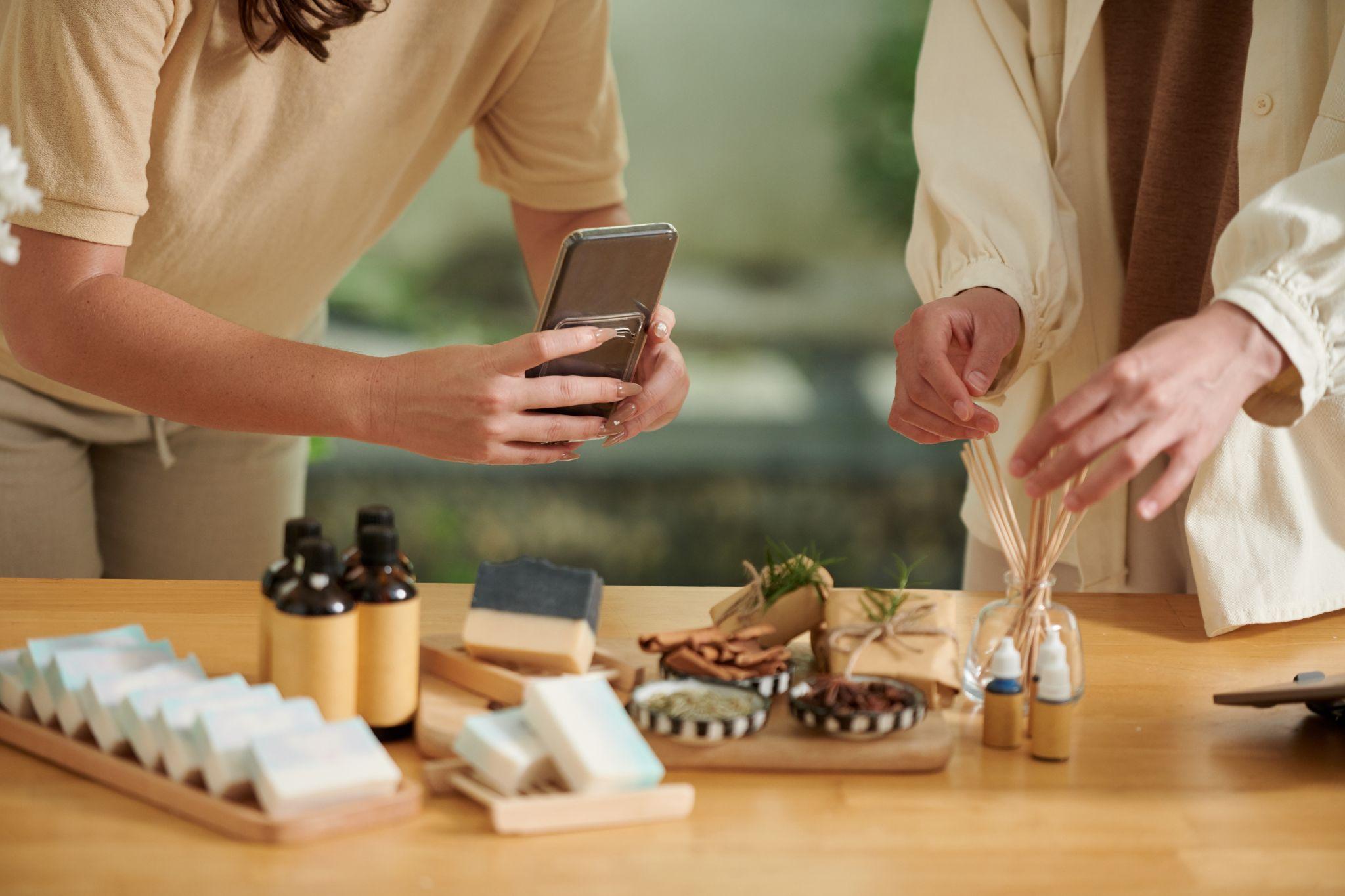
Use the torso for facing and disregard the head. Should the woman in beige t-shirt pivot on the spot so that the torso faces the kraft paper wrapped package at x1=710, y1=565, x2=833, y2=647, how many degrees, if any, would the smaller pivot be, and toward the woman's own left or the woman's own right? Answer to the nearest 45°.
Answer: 0° — they already face it

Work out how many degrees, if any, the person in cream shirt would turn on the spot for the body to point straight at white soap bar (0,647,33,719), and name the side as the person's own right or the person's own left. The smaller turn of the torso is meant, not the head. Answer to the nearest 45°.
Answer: approximately 45° to the person's own right

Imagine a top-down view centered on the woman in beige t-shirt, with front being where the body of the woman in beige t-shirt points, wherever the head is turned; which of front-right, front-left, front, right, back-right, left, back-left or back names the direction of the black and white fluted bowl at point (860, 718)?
front

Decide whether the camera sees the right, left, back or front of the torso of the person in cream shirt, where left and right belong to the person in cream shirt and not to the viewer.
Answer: front

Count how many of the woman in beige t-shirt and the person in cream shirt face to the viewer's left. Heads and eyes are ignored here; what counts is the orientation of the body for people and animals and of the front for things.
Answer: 0

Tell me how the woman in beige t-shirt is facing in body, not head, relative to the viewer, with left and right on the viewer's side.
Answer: facing the viewer and to the right of the viewer

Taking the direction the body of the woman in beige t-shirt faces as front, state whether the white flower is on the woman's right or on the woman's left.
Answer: on the woman's right

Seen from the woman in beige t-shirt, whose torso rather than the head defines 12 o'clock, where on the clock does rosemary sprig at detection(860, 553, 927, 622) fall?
The rosemary sprig is roughly at 12 o'clock from the woman in beige t-shirt.

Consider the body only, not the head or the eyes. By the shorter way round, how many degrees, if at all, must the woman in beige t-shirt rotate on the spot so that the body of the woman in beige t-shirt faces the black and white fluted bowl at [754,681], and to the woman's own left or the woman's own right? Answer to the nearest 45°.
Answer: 0° — they already face it

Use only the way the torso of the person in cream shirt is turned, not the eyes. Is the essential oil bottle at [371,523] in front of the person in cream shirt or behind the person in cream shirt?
in front
